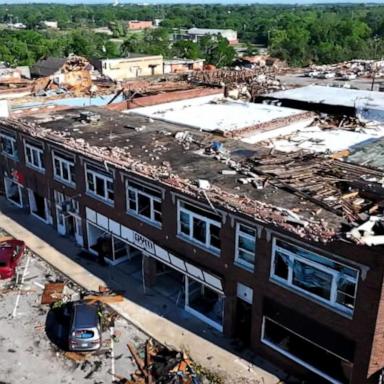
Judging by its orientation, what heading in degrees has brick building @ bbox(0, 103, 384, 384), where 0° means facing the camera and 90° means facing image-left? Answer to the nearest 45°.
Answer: approximately 45°

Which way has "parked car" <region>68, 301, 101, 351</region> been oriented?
away from the camera

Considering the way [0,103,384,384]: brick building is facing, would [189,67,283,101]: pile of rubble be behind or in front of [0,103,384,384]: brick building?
behind

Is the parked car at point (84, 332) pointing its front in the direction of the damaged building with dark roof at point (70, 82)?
yes

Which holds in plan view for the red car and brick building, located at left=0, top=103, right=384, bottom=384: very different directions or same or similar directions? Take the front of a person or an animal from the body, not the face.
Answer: very different directions

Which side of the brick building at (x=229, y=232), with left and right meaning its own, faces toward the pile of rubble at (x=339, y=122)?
back

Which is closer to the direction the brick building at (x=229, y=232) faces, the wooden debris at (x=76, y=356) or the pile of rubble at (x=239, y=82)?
the wooden debris

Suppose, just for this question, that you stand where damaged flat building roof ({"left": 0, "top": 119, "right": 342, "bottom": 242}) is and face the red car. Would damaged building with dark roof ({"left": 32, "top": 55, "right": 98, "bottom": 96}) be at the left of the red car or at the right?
right

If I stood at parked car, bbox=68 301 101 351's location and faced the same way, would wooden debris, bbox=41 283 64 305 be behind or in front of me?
in front
